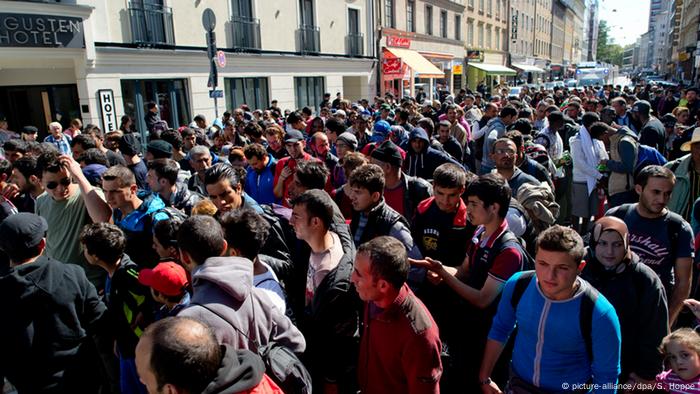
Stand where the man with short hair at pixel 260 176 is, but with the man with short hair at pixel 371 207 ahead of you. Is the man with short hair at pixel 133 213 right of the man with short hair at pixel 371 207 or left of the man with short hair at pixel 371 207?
right

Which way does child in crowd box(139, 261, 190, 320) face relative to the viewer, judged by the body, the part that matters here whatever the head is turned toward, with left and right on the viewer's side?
facing to the left of the viewer

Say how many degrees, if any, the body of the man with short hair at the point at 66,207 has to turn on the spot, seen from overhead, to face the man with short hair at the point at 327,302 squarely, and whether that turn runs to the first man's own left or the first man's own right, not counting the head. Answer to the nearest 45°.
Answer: approximately 45° to the first man's own left

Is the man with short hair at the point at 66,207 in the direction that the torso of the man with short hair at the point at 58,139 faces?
yes

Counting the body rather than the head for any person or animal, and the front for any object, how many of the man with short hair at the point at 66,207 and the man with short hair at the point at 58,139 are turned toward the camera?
2

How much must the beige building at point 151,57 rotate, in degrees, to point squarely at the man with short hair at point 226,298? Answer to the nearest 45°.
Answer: approximately 45° to its right
